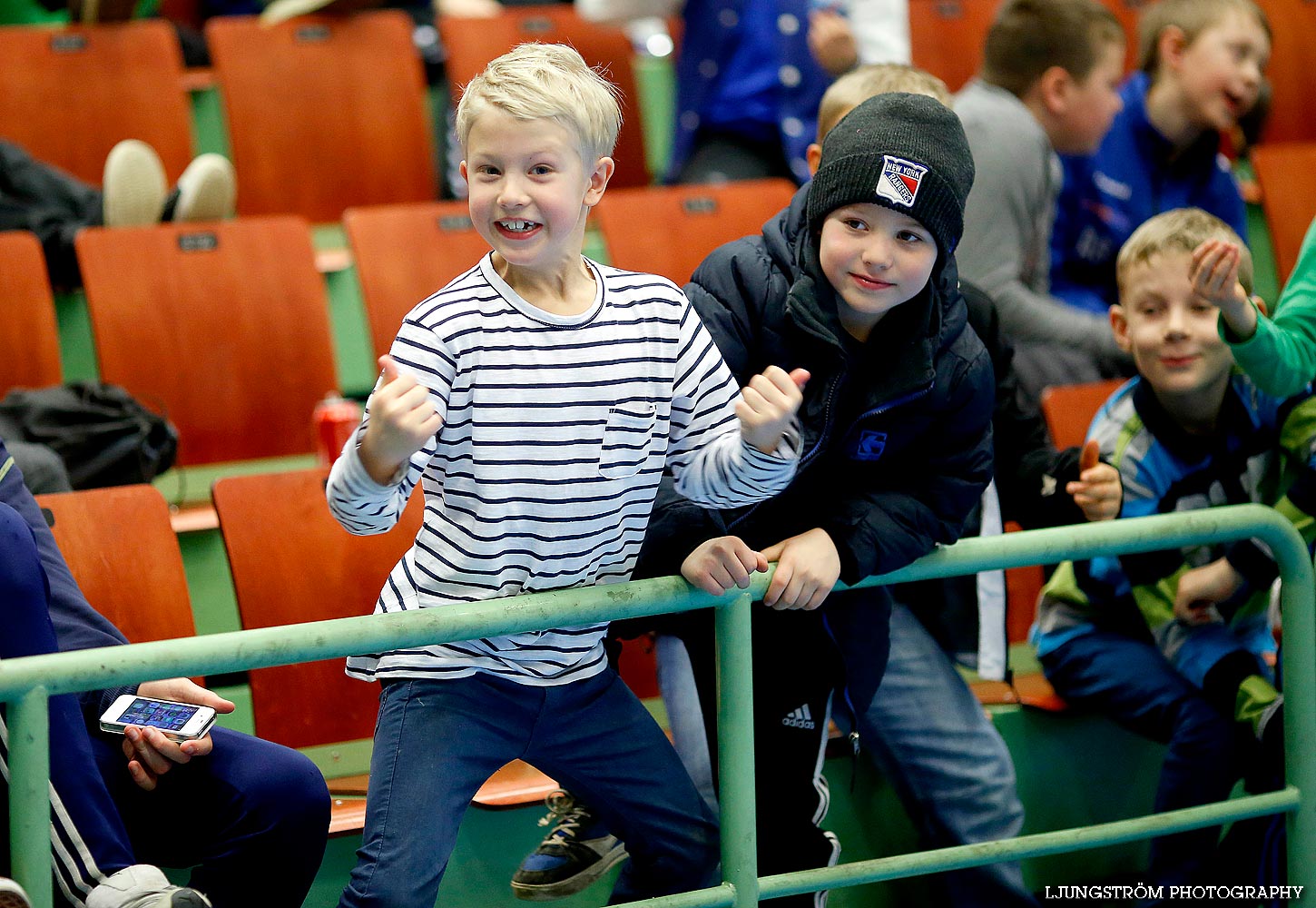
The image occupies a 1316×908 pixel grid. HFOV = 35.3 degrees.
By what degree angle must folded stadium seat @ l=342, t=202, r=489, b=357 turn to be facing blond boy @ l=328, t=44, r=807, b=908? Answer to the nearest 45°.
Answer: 0° — it already faces them

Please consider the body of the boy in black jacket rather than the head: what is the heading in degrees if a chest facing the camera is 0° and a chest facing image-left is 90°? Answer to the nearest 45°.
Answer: approximately 0°

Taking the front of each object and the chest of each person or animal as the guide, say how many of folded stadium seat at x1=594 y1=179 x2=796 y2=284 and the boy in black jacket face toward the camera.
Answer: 2

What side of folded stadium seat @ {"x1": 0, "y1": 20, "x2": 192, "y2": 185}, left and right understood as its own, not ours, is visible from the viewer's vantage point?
front

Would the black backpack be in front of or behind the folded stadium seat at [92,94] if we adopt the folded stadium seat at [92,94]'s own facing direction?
in front

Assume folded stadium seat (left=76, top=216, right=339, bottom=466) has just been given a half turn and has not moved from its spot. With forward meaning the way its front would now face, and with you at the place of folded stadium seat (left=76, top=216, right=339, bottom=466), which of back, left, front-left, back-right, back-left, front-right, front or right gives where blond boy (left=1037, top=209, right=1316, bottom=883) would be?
back-right

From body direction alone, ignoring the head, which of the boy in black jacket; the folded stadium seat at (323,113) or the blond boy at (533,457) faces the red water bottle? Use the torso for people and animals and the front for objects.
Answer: the folded stadium seat

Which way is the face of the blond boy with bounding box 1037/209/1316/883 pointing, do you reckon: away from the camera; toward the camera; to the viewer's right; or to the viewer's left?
toward the camera

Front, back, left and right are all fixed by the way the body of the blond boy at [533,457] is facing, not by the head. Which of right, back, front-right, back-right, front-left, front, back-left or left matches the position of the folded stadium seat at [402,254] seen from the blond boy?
back

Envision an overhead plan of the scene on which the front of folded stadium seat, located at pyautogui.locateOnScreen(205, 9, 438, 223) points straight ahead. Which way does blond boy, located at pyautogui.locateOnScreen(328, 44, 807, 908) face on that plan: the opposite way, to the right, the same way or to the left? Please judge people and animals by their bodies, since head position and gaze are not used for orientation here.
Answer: the same way

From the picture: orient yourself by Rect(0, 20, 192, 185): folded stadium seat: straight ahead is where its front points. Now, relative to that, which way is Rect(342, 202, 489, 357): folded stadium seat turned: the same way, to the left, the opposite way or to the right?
the same way

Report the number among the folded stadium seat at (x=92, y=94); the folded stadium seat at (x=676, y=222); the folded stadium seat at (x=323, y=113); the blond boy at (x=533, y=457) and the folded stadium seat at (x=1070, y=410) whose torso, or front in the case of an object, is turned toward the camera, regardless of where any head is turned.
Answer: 5

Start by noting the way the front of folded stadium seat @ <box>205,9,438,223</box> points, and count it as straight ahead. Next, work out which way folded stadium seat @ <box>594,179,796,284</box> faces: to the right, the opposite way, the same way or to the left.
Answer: the same way

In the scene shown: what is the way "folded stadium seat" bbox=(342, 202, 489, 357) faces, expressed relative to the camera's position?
facing the viewer

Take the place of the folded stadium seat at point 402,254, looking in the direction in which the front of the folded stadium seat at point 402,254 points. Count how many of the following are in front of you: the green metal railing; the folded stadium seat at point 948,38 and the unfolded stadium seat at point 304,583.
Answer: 2

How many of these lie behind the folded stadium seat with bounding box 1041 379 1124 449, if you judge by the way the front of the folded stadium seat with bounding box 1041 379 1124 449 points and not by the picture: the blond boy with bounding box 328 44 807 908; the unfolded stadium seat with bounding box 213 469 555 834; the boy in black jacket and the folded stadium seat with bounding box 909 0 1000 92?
1
